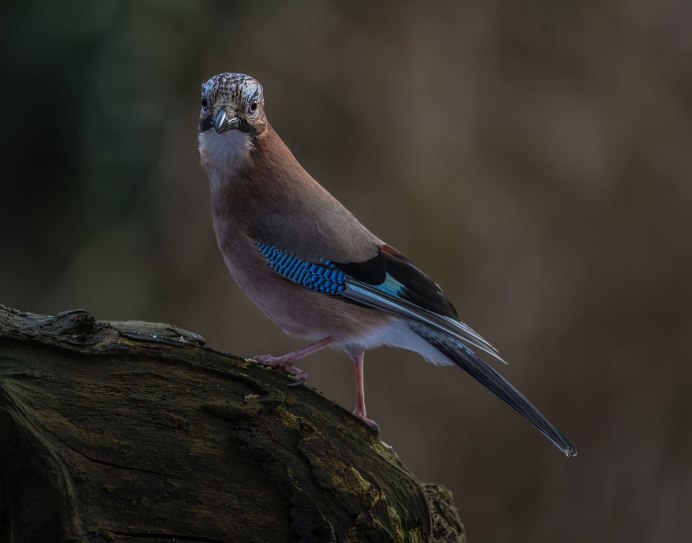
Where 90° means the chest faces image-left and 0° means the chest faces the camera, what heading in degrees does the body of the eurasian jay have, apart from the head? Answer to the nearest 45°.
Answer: approximately 90°
